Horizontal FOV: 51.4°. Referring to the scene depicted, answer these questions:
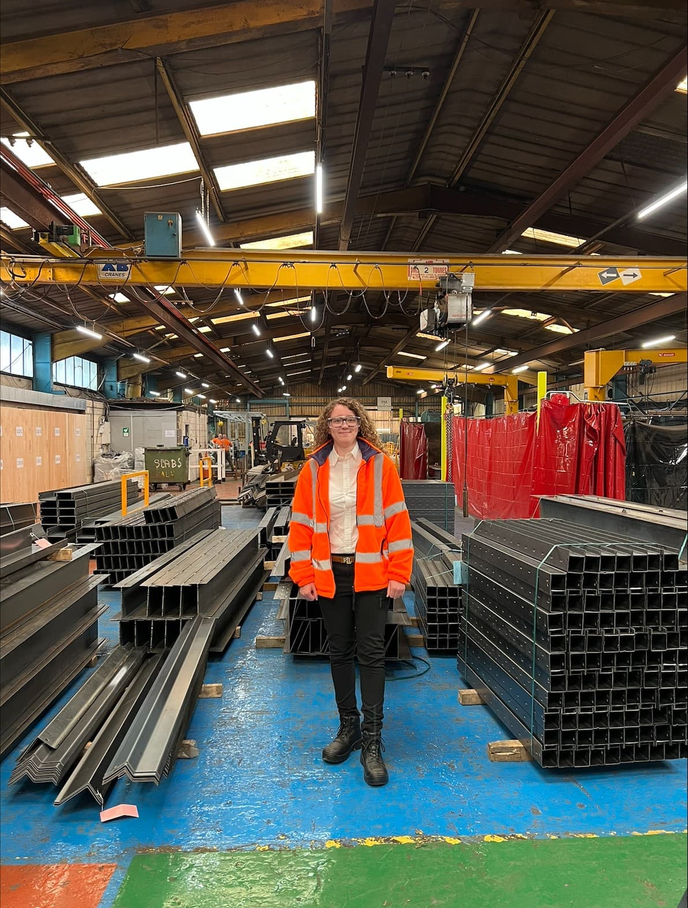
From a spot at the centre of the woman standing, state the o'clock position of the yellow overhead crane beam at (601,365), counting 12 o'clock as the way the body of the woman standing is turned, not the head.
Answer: The yellow overhead crane beam is roughly at 7 o'clock from the woman standing.

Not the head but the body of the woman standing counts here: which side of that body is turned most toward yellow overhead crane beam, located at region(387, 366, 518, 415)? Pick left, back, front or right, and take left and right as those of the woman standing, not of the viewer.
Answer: back

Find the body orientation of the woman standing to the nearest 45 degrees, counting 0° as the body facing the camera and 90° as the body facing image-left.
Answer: approximately 0°

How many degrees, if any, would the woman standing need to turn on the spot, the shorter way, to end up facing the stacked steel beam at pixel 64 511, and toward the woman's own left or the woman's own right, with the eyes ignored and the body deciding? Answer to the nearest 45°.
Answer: approximately 135° to the woman's own right

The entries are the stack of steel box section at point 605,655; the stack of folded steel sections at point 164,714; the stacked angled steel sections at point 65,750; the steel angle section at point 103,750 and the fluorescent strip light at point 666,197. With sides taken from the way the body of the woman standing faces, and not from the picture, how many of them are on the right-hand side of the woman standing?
3

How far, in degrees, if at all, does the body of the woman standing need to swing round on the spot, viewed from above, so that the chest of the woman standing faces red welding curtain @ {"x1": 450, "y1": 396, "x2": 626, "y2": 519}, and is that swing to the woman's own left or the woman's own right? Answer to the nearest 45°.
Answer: approximately 135° to the woman's own left

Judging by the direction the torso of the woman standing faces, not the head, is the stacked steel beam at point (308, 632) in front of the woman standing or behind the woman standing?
behind

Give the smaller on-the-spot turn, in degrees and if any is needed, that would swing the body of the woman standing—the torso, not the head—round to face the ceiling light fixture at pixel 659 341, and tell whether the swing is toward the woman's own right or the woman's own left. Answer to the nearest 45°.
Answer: approximately 135° to the woman's own left

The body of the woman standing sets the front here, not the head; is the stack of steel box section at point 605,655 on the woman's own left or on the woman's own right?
on the woman's own left

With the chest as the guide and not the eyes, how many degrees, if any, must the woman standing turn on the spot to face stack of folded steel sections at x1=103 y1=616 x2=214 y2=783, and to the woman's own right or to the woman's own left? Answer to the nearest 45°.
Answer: approximately 90° to the woman's own right

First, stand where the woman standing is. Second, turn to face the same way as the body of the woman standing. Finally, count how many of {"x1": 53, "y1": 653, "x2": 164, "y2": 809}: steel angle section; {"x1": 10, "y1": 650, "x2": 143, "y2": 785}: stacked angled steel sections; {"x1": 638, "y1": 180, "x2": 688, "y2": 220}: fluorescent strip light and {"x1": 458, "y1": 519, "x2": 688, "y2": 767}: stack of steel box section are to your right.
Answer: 2

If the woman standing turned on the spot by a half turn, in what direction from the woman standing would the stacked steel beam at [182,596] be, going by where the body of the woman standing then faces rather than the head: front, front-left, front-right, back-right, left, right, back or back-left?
front-left
